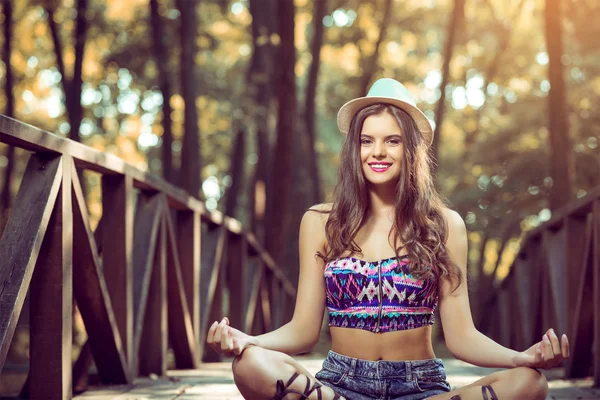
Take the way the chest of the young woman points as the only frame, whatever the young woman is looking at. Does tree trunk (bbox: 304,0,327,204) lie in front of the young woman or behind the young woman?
behind

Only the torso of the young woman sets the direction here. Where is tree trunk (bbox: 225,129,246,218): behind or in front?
behind

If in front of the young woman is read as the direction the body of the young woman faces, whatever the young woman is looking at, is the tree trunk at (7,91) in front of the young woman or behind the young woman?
behind

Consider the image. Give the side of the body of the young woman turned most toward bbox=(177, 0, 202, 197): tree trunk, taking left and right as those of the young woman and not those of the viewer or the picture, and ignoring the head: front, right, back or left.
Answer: back

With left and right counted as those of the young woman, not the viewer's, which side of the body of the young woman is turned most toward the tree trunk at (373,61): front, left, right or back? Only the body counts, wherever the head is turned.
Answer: back

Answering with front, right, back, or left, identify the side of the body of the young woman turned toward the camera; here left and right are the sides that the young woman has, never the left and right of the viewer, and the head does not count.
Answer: front

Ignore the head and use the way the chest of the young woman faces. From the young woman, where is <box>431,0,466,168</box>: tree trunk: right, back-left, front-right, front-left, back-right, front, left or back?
back

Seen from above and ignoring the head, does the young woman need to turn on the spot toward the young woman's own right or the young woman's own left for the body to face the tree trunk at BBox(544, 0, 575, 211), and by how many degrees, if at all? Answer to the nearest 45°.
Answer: approximately 180°

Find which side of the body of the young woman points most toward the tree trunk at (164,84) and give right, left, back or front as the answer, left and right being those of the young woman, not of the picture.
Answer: back

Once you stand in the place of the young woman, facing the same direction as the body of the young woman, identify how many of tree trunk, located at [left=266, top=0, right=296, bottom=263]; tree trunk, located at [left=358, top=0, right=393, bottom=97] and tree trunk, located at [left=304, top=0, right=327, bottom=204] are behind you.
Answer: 3
